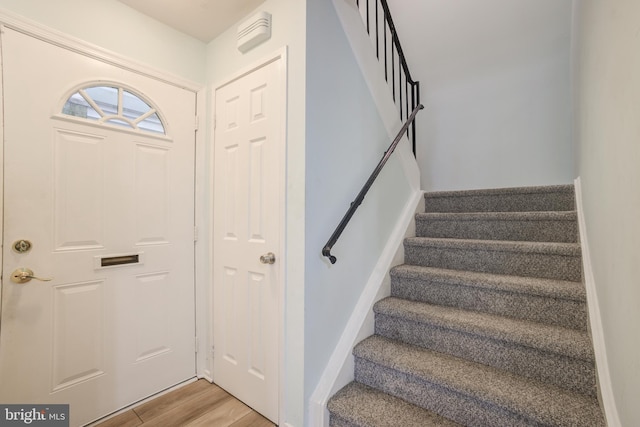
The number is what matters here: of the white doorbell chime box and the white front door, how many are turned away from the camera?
0

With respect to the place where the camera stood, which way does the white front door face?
facing the viewer and to the right of the viewer

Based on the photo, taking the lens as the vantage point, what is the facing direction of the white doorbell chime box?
facing the viewer and to the left of the viewer
